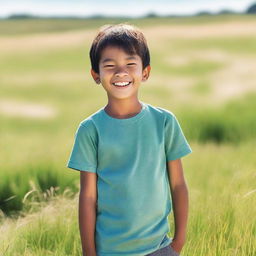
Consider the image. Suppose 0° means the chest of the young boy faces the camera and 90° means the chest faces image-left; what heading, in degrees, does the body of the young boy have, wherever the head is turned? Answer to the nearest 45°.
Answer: approximately 0°
